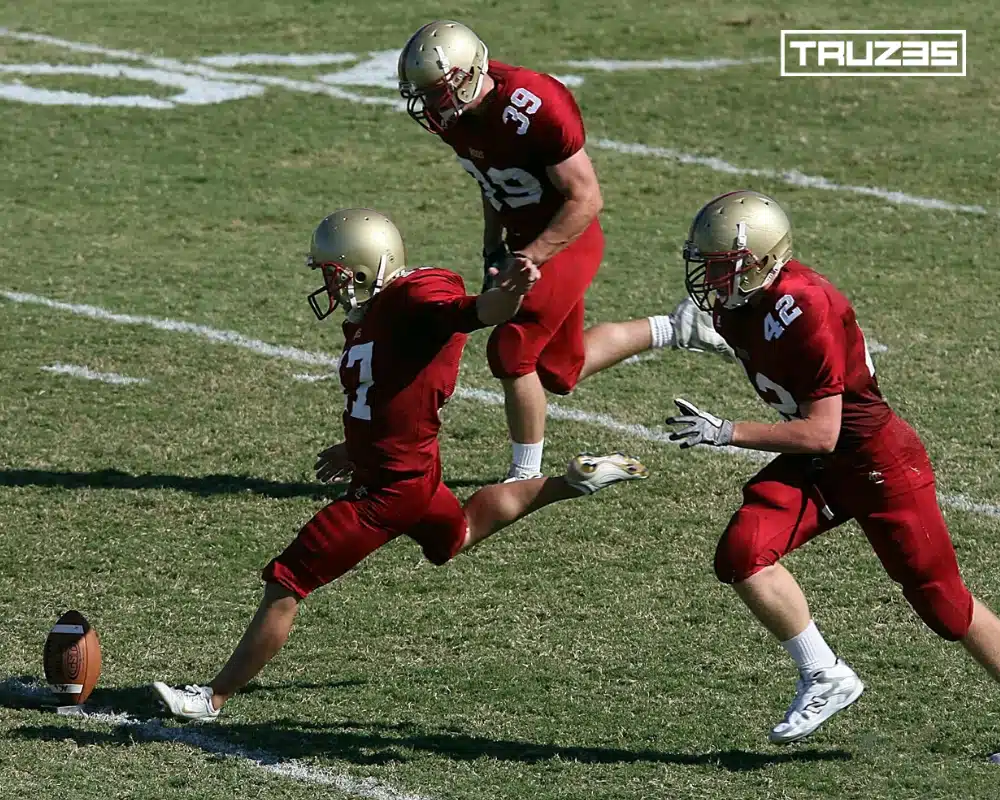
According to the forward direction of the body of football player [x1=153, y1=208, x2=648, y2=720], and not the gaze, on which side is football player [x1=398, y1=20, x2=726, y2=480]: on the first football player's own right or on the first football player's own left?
on the first football player's own right

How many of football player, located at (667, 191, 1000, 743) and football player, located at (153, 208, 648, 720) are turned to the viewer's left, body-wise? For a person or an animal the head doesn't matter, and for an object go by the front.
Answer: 2

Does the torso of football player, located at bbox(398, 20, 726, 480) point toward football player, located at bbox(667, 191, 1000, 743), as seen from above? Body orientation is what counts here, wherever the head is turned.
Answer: no

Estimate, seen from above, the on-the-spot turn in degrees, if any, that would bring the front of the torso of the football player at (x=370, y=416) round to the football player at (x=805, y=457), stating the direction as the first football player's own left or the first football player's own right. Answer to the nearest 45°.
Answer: approximately 180°

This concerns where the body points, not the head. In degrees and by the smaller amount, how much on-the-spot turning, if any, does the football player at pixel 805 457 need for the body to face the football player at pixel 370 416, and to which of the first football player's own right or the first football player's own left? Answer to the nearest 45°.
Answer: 0° — they already face them

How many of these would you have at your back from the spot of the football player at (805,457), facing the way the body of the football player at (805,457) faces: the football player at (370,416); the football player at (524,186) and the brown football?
0

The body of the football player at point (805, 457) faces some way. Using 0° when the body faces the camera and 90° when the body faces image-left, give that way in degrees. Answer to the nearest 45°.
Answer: approximately 90°

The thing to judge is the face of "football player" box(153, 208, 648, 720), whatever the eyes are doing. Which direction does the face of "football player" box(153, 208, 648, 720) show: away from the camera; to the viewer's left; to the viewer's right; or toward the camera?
to the viewer's left

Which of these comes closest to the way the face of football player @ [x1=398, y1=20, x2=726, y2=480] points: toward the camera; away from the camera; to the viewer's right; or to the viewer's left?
to the viewer's left

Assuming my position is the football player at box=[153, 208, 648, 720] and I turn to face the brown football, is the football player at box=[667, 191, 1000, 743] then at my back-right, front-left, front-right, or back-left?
back-left

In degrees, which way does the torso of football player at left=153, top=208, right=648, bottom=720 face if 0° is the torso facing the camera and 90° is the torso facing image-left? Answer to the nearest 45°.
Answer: approximately 90°

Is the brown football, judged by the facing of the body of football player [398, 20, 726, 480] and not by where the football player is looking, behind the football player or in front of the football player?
in front

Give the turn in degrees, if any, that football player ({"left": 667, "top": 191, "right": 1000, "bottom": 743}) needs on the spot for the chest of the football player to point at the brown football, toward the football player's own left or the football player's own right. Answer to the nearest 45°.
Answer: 0° — they already face it

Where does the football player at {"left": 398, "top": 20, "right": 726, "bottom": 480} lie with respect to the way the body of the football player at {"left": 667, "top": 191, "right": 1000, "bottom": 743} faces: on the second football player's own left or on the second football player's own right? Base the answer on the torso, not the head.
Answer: on the second football player's own right

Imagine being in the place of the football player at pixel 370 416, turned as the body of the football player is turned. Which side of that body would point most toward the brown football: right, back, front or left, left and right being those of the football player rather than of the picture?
front
